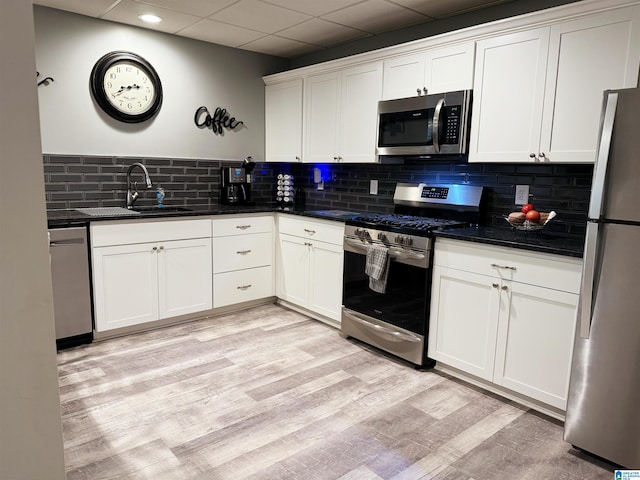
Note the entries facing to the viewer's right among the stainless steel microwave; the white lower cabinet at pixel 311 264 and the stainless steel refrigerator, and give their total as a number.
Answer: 0

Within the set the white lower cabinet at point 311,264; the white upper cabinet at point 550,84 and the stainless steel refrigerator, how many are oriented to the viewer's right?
0

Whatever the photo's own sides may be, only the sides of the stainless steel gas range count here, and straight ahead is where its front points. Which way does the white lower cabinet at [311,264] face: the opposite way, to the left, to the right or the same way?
the same way

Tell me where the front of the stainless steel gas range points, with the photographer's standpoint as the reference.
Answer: facing the viewer and to the left of the viewer

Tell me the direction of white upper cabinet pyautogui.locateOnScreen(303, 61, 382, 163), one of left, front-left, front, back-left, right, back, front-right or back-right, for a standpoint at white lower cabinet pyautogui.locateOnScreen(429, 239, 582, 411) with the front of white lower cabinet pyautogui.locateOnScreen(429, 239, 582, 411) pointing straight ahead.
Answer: right

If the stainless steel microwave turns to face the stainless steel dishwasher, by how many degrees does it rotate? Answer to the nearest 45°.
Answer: approximately 45° to its right

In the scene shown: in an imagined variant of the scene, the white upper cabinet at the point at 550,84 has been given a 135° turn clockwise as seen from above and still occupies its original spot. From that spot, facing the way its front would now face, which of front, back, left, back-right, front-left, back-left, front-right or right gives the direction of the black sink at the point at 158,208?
left

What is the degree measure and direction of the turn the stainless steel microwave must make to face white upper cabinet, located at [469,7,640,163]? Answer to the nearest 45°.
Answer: approximately 90° to its left

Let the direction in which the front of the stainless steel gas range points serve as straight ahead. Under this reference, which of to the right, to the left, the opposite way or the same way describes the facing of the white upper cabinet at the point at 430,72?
the same way

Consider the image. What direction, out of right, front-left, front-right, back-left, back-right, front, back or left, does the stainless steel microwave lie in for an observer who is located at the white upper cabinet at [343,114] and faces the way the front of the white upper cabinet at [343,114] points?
left

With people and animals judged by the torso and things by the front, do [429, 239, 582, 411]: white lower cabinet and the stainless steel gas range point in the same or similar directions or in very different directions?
same or similar directions

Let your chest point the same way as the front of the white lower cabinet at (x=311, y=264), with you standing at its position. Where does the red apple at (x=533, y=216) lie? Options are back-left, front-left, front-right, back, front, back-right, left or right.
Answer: left
